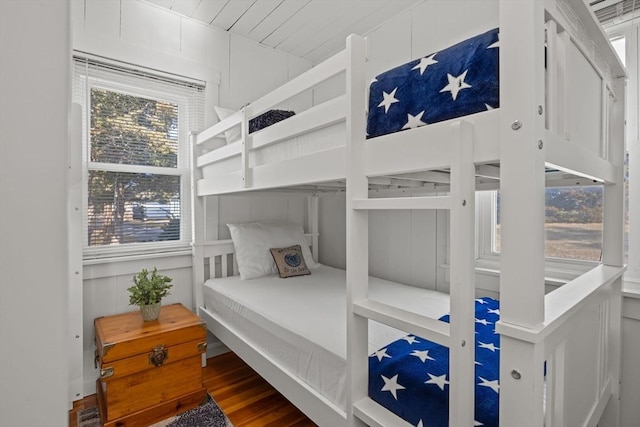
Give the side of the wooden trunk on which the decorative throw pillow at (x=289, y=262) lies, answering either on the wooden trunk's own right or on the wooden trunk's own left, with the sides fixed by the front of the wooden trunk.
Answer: on the wooden trunk's own left

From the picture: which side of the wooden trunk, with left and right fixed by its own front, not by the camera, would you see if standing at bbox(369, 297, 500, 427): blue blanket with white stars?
front

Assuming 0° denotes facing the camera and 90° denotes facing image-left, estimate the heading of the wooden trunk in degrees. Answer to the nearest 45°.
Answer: approximately 315°
